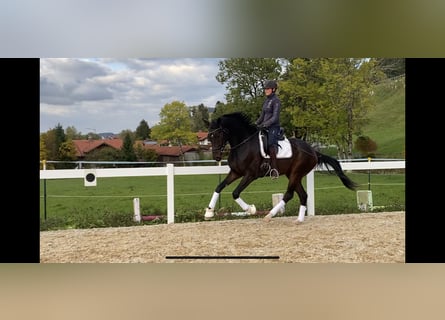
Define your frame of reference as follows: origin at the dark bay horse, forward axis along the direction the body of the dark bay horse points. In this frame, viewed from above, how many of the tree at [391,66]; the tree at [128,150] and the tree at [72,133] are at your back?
1

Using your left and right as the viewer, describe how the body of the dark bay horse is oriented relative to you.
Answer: facing to the left of the viewer
